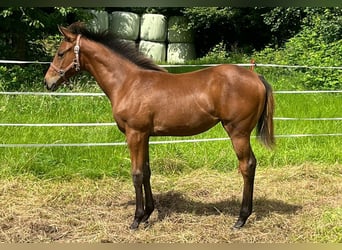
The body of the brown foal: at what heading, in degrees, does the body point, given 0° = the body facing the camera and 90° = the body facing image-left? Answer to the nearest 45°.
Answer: approximately 90°
